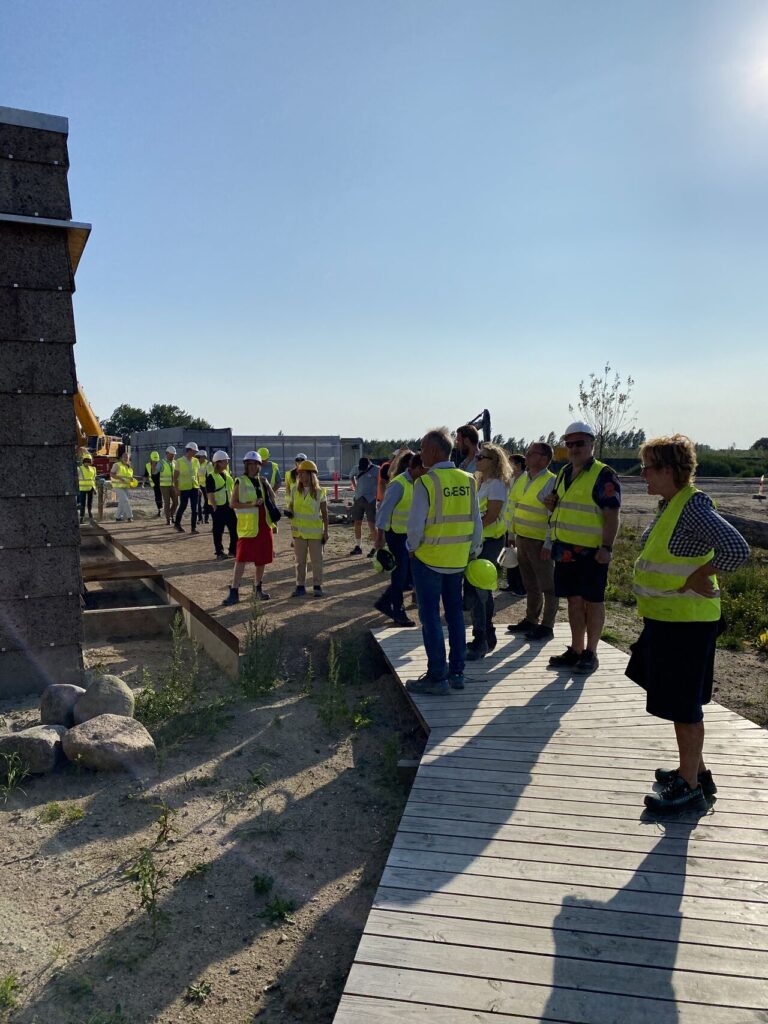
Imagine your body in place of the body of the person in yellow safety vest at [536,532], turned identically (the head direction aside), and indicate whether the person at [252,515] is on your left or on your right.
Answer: on your right

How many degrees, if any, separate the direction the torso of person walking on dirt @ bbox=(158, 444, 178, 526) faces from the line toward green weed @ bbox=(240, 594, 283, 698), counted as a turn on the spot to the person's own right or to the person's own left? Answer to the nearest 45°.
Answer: approximately 45° to the person's own right

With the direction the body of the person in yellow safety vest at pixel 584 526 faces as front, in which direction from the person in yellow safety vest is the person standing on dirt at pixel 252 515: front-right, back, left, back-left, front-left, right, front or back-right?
right

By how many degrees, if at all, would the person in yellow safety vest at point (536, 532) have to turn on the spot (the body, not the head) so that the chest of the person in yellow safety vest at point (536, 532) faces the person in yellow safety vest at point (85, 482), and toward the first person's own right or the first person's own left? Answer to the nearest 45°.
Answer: approximately 90° to the first person's own right

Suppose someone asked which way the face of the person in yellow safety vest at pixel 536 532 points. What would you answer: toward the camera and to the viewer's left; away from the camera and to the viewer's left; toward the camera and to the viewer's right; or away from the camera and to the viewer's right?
toward the camera and to the viewer's left

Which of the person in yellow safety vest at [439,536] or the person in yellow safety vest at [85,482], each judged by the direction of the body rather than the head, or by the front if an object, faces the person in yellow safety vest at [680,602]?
the person in yellow safety vest at [85,482]

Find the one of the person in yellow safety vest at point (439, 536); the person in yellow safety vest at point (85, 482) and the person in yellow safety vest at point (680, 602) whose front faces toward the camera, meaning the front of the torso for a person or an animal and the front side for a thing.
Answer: the person in yellow safety vest at point (85, 482)

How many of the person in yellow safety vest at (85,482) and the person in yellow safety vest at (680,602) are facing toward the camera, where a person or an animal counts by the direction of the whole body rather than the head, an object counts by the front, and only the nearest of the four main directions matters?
1

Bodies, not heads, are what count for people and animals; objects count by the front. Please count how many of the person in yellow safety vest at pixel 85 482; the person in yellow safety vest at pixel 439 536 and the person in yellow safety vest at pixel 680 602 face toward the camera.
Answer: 1

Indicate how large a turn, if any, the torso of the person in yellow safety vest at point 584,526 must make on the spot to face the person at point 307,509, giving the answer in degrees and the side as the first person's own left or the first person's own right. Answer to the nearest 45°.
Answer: approximately 90° to the first person's own right

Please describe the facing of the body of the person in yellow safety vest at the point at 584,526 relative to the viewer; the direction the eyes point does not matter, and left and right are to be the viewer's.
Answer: facing the viewer and to the left of the viewer

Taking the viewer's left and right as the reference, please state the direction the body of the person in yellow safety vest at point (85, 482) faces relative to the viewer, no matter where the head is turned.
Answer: facing the viewer

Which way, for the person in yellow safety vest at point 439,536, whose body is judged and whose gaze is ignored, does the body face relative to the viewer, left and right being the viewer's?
facing away from the viewer and to the left of the viewer
